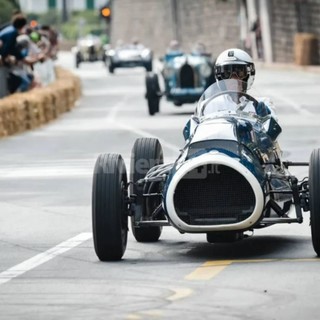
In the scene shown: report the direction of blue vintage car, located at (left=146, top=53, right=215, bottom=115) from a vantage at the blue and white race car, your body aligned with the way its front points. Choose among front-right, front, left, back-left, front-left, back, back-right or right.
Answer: back

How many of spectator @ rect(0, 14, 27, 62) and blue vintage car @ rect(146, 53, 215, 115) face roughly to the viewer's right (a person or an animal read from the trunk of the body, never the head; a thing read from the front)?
1

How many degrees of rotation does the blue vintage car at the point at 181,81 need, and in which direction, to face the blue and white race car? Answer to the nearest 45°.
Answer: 0° — it already faces it

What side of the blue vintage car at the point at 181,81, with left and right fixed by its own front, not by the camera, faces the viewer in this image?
front

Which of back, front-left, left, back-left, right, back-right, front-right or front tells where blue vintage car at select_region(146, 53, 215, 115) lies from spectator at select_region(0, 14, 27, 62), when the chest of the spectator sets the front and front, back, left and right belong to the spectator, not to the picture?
front-left

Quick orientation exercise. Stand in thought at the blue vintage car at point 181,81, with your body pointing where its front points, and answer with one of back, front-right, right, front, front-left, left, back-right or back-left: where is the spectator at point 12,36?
front-right

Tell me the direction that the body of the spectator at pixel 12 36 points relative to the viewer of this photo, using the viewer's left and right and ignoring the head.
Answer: facing to the right of the viewer

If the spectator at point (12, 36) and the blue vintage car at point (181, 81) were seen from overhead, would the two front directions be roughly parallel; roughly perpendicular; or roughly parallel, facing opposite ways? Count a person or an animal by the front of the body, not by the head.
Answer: roughly perpendicular

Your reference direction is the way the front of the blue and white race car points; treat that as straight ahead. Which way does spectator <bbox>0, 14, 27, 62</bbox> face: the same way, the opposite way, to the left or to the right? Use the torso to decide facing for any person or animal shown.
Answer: to the left

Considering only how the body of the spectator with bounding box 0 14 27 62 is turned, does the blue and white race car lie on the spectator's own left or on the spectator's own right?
on the spectator's own right
